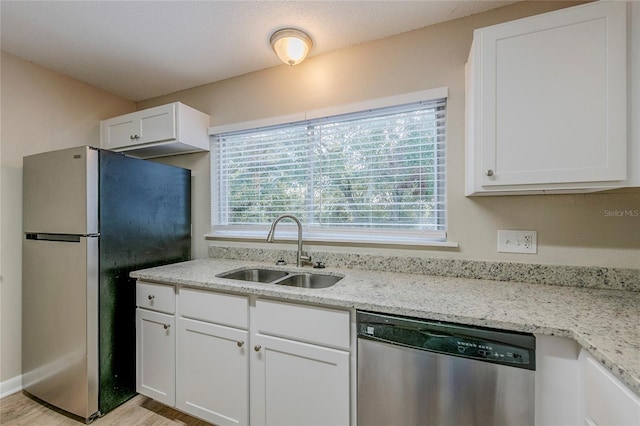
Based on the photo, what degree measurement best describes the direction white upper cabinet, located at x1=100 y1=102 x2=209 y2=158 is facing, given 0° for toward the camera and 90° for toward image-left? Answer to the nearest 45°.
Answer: approximately 45°

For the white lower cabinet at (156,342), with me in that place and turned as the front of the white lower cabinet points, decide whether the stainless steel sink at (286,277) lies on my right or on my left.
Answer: on my left

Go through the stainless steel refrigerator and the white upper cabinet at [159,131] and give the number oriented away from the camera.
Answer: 0

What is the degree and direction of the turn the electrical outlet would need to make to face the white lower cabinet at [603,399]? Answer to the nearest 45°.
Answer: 0° — it already faces it

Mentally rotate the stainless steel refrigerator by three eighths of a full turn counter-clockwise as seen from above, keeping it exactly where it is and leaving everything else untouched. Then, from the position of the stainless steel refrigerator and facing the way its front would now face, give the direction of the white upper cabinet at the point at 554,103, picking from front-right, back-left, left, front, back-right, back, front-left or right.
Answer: front-right

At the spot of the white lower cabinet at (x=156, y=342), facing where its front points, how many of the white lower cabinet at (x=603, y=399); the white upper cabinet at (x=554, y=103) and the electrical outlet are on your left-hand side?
3

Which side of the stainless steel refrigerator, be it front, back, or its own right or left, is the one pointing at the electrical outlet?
left

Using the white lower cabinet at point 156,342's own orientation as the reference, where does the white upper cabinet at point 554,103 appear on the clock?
The white upper cabinet is roughly at 9 o'clock from the white lower cabinet.

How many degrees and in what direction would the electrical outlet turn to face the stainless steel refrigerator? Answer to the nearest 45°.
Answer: approximately 45° to its right

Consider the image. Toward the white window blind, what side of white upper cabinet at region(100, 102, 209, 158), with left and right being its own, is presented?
left

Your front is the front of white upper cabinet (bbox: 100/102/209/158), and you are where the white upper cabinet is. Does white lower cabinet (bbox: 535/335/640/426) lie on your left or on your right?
on your left

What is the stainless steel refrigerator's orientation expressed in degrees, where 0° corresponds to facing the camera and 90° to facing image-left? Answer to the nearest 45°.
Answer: approximately 45°
